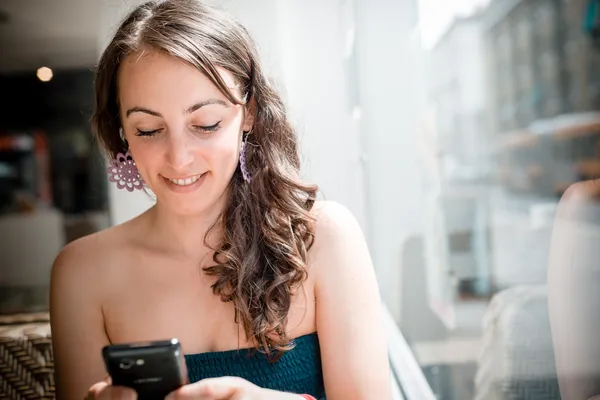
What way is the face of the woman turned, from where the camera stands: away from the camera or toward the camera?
toward the camera

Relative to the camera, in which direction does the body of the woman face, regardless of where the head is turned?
toward the camera
